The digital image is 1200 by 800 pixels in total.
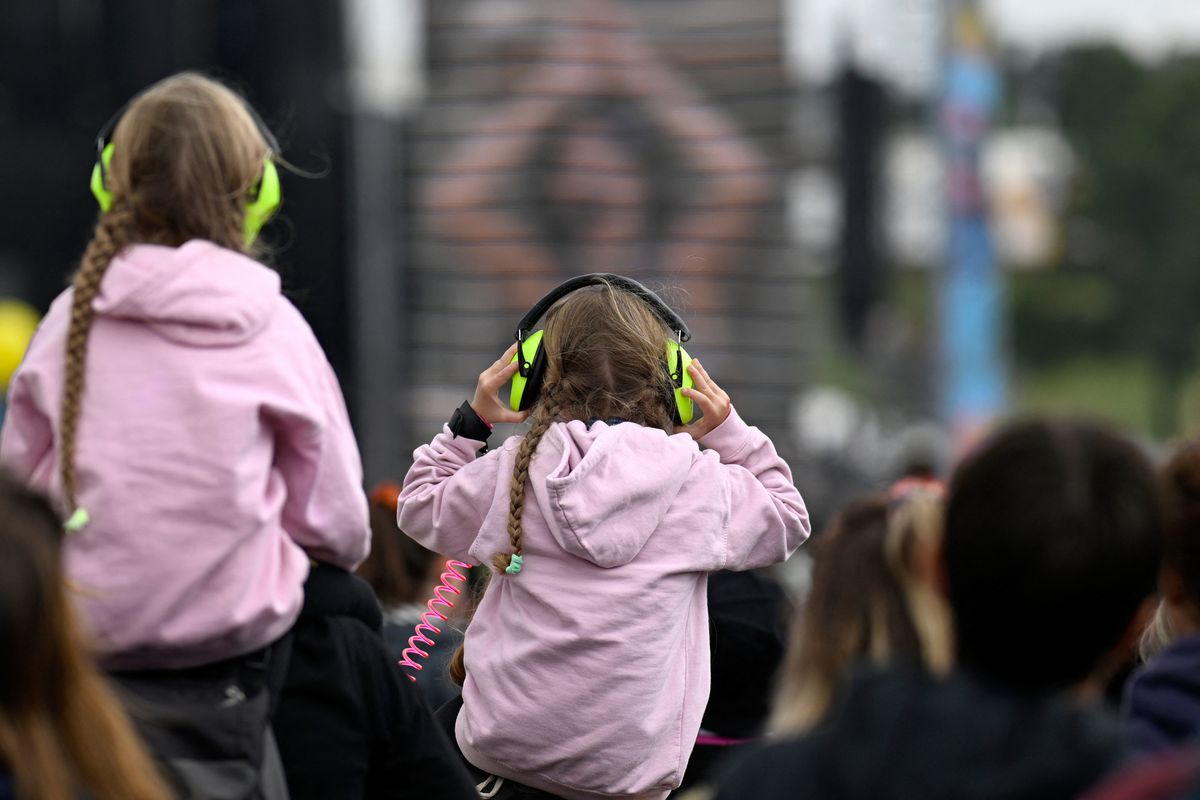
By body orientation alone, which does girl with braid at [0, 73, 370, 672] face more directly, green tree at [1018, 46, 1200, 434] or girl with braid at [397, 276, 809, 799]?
the green tree

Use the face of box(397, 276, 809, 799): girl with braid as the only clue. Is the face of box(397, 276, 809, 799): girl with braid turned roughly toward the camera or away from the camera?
away from the camera

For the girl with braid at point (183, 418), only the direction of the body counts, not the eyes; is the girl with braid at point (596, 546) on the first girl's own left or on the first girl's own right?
on the first girl's own right

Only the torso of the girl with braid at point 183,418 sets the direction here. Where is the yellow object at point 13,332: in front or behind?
in front

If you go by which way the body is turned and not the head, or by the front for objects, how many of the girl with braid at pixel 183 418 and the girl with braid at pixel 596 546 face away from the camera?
2

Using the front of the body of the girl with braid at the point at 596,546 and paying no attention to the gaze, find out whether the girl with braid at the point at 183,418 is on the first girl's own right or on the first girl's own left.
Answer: on the first girl's own left

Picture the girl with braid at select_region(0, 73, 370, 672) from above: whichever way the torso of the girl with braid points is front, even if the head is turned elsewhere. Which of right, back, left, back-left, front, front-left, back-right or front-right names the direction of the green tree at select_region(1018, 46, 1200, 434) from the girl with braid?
front-right

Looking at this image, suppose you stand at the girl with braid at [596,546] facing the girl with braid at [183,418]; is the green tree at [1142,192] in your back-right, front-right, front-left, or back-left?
back-right

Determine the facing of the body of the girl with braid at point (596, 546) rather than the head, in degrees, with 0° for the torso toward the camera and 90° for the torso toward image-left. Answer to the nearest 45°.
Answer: approximately 180°

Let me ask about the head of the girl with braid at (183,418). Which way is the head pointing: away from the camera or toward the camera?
away from the camera

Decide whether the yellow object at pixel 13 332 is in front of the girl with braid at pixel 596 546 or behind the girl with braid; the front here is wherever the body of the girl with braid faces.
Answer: in front

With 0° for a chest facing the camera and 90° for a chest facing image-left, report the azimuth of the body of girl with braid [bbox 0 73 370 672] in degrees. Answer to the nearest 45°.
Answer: approximately 180°
